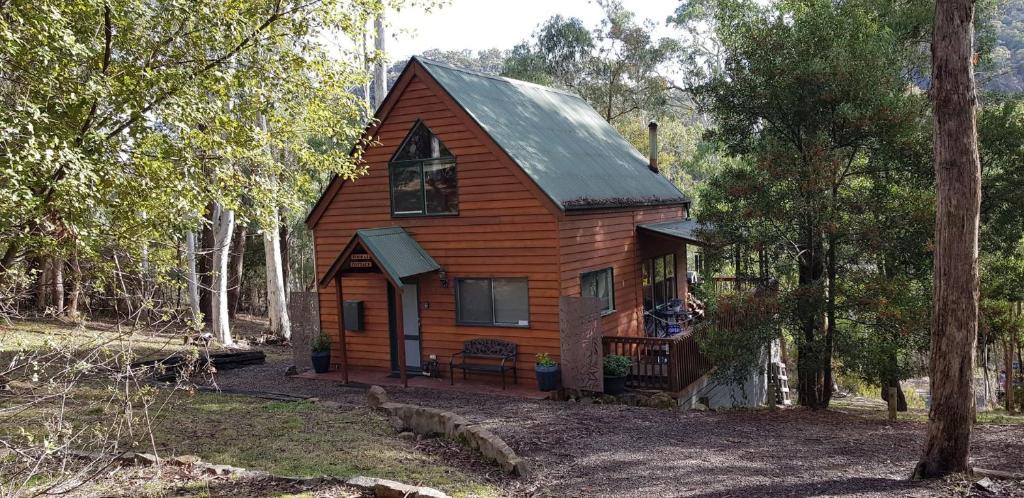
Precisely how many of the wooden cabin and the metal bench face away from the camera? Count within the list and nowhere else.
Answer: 0

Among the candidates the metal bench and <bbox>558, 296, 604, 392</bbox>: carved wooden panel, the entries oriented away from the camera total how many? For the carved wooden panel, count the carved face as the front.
0

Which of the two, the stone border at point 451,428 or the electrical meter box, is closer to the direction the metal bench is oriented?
the stone border

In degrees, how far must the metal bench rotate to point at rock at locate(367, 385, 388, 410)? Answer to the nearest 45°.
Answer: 0° — it already faces it

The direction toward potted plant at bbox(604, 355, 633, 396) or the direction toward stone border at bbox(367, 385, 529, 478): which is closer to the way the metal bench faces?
the stone border

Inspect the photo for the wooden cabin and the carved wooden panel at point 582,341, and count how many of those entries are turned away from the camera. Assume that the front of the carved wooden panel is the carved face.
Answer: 0

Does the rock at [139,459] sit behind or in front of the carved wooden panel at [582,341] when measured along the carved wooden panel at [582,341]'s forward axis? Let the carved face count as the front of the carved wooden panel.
in front

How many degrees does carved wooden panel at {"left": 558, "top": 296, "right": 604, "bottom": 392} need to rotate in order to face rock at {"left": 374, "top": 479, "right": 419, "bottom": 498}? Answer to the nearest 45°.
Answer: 0° — it already faces it
